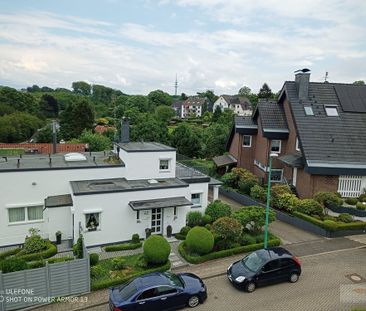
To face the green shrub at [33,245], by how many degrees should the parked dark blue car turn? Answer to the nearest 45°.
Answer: approximately 90° to its left

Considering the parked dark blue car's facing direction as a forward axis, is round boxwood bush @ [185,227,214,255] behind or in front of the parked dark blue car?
in front

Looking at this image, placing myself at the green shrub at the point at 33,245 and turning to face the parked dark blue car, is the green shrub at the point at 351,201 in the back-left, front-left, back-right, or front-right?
front-left

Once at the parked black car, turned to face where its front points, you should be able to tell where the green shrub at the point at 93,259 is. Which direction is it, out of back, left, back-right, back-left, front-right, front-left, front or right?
front-right

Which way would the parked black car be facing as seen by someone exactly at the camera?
facing the viewer and to the left of the viewer

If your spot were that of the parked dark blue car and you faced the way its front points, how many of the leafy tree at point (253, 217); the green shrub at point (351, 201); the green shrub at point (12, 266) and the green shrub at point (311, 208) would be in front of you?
3

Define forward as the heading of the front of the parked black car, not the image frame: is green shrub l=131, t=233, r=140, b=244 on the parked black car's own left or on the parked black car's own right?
on the parked black car's own right

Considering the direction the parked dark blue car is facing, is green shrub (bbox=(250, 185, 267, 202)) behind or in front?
in front

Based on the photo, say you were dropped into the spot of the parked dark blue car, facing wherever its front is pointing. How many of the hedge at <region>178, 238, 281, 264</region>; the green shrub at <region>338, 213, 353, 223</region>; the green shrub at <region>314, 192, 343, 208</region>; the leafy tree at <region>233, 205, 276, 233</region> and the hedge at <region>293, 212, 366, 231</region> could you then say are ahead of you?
5

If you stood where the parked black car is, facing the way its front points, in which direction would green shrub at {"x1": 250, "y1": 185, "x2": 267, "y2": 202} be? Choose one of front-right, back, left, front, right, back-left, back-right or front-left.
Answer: back-right

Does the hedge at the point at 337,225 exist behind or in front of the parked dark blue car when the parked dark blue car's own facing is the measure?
in front

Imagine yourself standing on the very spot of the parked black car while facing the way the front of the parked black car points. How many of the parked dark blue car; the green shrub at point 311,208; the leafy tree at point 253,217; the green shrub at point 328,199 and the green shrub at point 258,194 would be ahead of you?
1

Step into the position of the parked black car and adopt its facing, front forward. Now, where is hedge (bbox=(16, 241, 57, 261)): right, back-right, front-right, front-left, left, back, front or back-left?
front-right

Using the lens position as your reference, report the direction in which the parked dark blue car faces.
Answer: facing away from the viewer and to the right of the viewer

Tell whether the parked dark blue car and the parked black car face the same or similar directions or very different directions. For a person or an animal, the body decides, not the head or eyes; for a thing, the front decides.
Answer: very different directions

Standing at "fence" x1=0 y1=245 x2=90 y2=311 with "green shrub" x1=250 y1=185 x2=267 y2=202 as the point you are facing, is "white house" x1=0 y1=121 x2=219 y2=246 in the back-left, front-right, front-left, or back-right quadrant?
front-left
